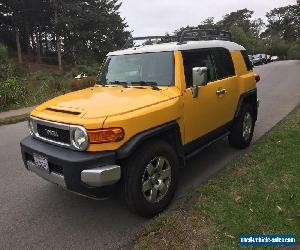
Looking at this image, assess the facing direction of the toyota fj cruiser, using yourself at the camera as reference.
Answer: facing the viewer and to the left of the viewer

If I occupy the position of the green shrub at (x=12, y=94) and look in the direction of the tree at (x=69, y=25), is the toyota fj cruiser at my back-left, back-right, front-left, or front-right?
back-right

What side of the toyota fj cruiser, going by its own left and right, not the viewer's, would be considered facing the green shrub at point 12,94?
right

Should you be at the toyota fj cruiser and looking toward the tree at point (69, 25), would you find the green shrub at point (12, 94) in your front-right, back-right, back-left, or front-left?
front-left

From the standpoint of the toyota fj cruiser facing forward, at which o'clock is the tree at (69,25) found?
The tree is roughly at 4 o'clock from the toyota fj cruiser.
